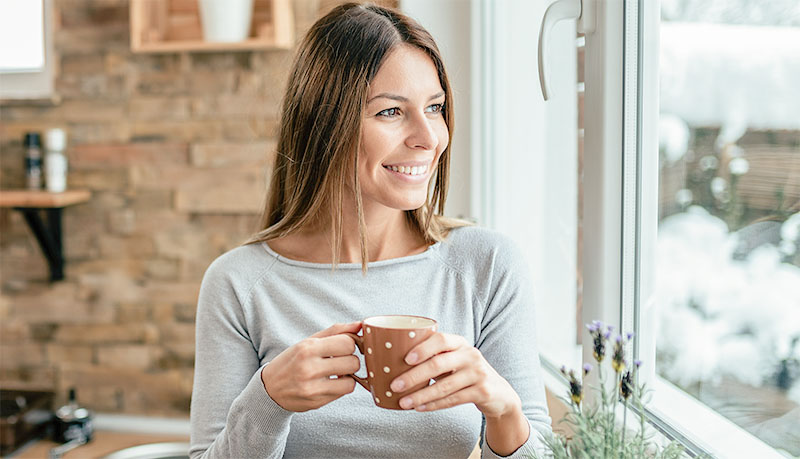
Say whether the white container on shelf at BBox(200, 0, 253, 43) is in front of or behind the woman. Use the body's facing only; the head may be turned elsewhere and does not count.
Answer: behind

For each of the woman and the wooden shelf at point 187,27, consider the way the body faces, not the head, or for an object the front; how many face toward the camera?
2

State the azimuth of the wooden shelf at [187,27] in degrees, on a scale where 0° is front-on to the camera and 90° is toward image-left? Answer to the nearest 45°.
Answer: approximately 0°

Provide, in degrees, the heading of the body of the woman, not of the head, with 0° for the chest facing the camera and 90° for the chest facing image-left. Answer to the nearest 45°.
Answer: approximately 0°

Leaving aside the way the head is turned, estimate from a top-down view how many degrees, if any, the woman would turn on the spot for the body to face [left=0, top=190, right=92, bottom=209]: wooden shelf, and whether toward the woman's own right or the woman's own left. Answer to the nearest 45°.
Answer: approximately 135° to the woman's own right

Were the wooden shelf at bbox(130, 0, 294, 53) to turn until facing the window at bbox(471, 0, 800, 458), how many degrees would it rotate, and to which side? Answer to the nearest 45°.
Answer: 0° — it already faces it
